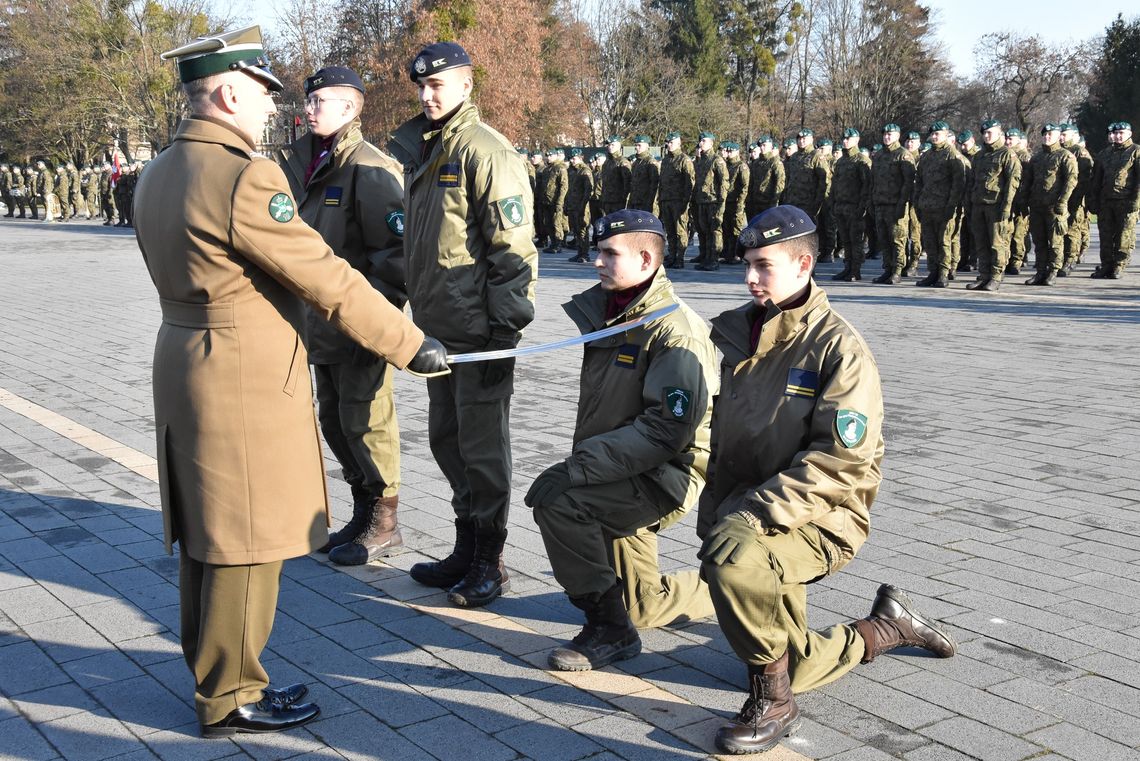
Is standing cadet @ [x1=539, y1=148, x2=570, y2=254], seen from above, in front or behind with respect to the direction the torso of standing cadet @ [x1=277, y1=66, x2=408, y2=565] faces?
behind

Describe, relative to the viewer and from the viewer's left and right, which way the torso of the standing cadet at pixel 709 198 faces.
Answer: facing the viewer and to the left of the viewer

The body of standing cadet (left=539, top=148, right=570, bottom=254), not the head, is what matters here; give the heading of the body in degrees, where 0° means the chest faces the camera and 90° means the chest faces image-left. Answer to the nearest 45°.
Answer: approximately 45°

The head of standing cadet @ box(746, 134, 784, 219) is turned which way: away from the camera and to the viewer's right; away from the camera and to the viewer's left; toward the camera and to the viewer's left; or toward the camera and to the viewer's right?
toward the camera and to the viewer's left

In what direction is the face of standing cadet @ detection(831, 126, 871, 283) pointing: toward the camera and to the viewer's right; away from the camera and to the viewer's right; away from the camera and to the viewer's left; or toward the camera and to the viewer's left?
toward the camera and to the viewer's left

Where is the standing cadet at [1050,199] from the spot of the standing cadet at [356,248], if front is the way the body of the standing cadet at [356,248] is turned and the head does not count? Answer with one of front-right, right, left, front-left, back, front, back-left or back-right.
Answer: back

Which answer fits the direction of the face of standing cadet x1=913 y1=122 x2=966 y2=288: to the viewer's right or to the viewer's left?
to the viewer's left

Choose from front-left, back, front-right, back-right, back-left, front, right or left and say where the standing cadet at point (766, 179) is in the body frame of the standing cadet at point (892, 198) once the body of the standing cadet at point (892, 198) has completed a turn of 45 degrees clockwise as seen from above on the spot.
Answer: front-right

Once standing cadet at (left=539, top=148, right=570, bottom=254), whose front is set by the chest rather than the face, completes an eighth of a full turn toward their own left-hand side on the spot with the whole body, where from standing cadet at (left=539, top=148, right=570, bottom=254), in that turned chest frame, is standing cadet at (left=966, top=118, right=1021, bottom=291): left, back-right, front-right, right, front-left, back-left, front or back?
front-left
